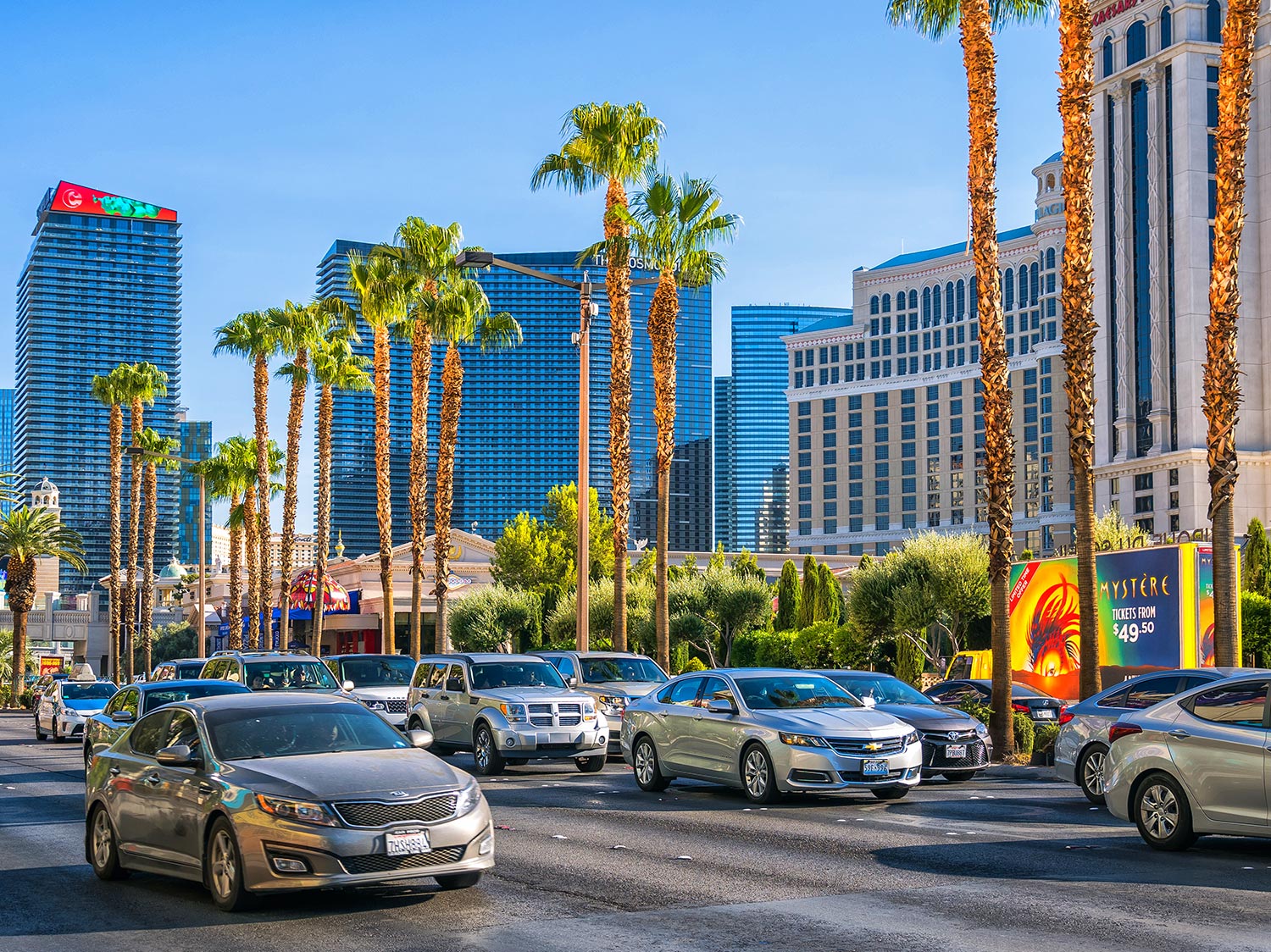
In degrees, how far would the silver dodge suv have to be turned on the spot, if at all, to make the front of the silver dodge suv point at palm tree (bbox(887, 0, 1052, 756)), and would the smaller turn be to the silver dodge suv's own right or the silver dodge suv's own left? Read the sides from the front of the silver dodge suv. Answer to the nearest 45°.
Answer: approximately 45° to the silver dodge suv's own left

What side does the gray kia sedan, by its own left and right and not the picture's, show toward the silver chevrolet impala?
left

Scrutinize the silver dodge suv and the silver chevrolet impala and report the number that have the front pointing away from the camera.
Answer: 0

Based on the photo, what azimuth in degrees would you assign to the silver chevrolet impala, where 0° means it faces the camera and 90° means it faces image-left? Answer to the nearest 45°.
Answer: approximately 315°

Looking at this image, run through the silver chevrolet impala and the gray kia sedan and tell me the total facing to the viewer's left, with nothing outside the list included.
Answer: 0

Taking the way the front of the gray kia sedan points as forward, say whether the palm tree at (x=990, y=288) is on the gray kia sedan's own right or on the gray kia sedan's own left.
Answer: on the gray kia sedan's own left

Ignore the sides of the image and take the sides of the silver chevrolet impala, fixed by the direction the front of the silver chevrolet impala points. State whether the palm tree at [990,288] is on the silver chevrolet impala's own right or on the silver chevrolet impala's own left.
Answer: on the silver chevrolet impala's own left

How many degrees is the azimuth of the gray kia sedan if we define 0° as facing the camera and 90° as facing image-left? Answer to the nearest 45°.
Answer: approximately 315°
